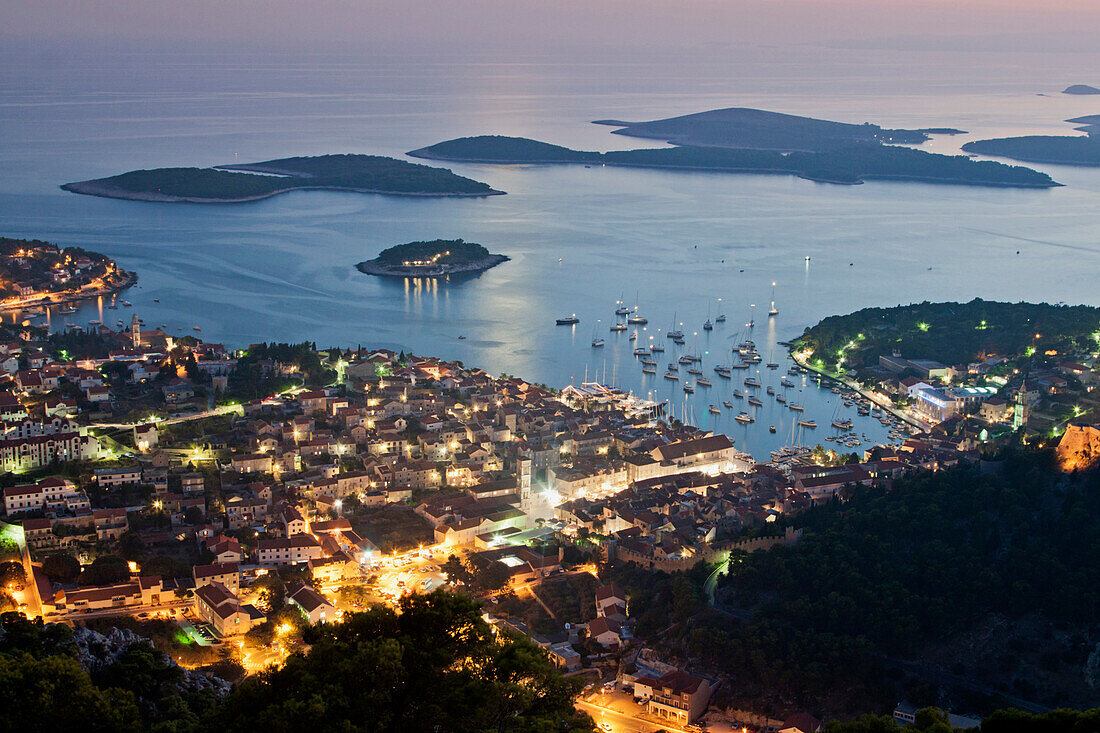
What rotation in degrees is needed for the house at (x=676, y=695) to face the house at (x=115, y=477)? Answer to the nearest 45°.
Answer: approximately 90° to its right

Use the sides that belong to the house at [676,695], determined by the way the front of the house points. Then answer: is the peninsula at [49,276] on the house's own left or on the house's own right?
on the house's own right

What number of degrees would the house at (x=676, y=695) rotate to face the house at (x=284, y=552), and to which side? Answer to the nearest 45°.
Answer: approximately 90° to its right

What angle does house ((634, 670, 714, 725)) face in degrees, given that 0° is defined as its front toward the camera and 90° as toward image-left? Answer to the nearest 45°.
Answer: approximately 45°

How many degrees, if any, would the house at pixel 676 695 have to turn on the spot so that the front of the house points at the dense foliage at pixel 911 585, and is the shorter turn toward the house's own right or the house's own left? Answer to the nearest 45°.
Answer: approximately 180°

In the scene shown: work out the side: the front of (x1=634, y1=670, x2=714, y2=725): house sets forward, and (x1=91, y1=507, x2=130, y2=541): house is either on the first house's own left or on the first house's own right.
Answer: on the first house's own right

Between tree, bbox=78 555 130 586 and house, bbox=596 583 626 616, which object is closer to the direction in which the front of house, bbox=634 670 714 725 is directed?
the tree

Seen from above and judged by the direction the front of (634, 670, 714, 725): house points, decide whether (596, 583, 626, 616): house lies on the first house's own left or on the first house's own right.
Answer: on the first house's own right

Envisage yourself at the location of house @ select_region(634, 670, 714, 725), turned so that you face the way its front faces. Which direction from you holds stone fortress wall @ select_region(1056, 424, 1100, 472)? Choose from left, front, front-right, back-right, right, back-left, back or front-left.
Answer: back

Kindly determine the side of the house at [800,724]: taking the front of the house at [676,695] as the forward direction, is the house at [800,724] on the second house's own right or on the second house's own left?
on the second house's own left

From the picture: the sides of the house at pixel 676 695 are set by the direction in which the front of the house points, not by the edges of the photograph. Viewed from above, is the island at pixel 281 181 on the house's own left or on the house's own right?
on the house's own right
